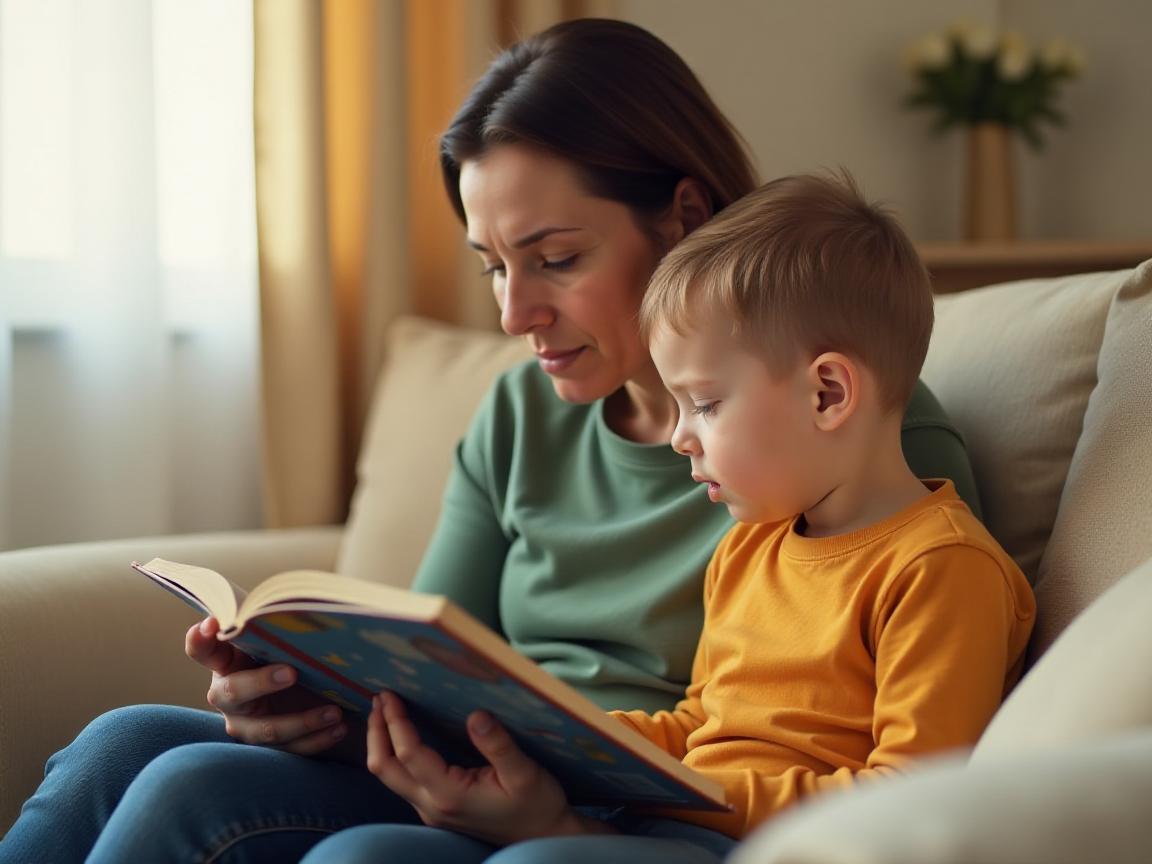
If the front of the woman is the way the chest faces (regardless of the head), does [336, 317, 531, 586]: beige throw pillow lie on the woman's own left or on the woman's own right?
on the woman's own right

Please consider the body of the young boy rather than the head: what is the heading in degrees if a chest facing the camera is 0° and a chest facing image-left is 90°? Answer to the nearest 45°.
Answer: approximately 45°

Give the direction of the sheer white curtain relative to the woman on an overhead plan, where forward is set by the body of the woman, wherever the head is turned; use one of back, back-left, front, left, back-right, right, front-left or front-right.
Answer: right

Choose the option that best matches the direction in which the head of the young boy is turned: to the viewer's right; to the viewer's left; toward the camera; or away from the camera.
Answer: to the viewer's left

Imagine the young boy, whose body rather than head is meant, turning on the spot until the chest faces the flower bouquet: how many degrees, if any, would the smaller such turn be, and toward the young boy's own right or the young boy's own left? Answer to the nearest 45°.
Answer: approximately 135° to the young boy's own right

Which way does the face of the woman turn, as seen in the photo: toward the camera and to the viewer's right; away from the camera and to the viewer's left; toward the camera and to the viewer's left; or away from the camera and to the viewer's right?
toward the camera and to the viewer's left

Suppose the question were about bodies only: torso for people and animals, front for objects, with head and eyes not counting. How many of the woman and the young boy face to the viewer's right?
0
